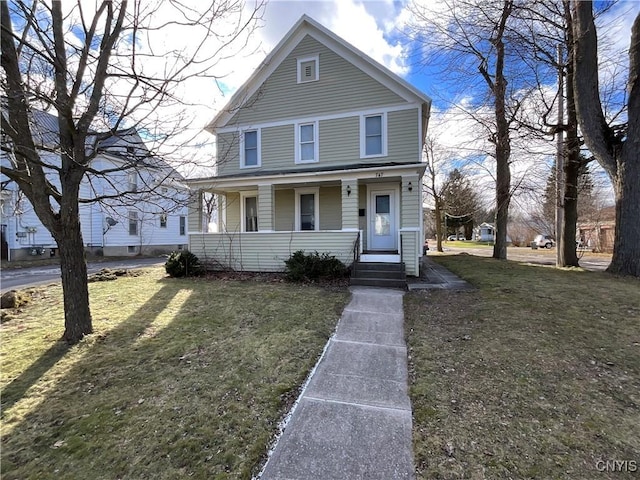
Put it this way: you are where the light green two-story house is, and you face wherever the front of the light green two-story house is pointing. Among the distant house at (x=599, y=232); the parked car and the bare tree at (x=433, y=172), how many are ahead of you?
0

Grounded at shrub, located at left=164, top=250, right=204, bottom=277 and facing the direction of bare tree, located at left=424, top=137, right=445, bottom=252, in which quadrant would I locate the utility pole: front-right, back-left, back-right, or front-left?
front-right

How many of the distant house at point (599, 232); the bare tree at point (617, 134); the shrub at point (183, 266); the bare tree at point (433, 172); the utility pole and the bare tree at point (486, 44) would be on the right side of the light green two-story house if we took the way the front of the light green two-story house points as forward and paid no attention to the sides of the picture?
1

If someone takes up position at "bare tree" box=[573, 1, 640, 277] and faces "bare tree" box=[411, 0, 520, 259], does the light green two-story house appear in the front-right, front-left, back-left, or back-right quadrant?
front-left

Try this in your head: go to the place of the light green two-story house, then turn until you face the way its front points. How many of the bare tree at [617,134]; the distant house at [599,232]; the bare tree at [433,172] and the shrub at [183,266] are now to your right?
1

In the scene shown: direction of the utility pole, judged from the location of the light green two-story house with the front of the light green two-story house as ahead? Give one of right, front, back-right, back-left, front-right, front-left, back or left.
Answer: left

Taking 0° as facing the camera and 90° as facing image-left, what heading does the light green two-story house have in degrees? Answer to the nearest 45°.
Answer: approximately 0°

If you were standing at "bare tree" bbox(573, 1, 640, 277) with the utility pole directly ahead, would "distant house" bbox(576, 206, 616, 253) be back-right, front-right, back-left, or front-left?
front-right

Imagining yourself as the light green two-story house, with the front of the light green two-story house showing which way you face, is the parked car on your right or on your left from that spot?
on your left

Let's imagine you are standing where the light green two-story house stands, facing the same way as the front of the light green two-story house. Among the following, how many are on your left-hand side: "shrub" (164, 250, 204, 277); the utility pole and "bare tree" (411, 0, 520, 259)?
2

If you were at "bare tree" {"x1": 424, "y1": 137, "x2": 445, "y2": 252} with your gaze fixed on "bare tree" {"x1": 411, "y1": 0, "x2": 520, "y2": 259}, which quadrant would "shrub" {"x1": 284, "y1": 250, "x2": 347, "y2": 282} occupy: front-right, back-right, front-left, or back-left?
front-right

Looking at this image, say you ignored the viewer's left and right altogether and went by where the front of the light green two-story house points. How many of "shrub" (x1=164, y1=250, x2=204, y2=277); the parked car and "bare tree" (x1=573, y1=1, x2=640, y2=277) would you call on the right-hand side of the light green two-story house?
1

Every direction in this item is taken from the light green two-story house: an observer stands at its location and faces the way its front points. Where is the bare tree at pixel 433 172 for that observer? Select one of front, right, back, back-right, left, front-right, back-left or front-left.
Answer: back-left

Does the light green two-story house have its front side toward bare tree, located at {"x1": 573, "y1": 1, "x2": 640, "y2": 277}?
no

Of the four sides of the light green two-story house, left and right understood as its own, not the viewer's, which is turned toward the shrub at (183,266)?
right
